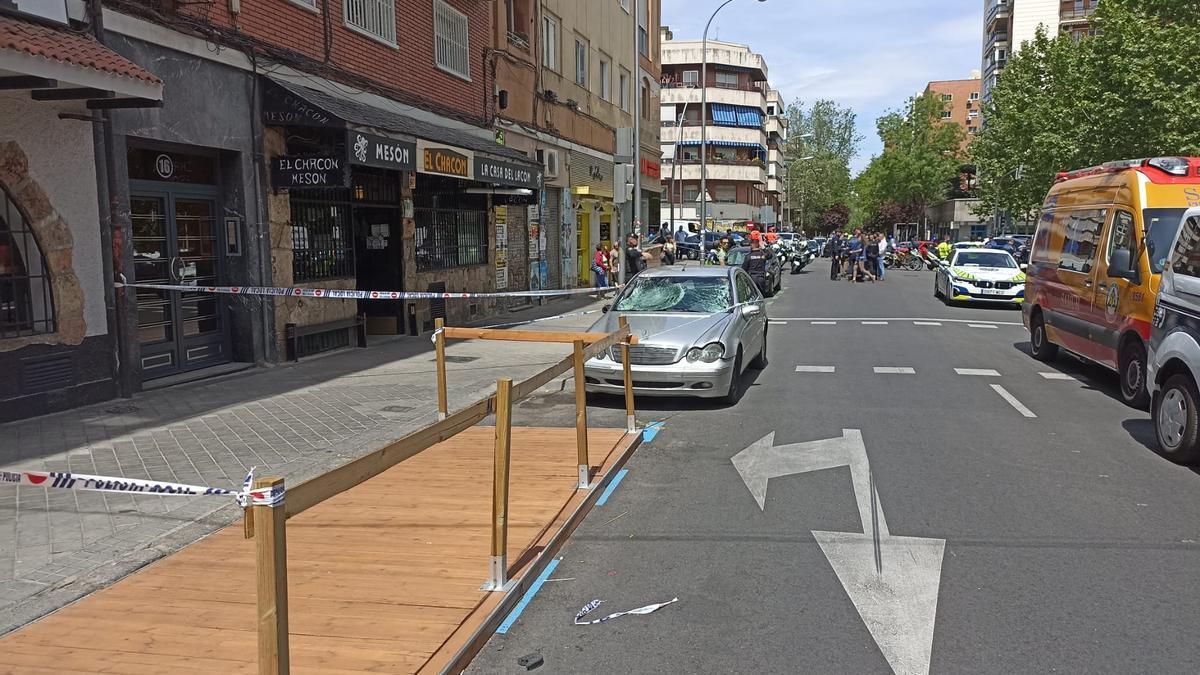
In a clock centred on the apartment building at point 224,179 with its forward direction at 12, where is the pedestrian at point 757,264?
The pedestrian is roughly at 9 o'clock from the apartment building.

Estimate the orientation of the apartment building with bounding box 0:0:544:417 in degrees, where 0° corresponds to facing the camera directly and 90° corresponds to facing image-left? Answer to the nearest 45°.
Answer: approximately 315°

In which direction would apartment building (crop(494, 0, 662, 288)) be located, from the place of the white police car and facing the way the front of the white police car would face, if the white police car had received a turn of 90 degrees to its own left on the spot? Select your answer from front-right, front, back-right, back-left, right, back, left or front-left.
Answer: back

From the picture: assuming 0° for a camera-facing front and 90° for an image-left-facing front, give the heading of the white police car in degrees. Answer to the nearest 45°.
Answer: approximately 0°

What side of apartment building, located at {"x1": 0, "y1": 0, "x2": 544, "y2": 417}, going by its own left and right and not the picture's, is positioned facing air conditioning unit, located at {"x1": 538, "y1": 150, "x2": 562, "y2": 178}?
left

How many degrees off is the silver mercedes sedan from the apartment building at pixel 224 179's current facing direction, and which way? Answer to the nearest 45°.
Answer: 0° — it already faces it

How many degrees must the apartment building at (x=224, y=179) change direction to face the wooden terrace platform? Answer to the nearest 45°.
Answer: approximately 45° to its right

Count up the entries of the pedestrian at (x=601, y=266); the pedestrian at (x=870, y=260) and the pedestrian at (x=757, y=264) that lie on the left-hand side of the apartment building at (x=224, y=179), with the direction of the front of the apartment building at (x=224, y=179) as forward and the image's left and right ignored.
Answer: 3

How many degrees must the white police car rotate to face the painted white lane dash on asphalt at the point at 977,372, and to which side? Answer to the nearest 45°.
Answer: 0° — it already faces it

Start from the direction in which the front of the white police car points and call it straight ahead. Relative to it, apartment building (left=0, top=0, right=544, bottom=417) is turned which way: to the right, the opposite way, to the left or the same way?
to the left

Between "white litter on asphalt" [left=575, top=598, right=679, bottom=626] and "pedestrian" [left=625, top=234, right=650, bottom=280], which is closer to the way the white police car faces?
the white litter on asphalt

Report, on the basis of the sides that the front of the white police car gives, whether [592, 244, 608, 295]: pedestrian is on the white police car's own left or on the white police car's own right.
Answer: on the white police car's own right

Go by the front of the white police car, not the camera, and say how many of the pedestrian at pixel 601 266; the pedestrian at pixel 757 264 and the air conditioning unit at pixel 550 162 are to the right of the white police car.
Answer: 3

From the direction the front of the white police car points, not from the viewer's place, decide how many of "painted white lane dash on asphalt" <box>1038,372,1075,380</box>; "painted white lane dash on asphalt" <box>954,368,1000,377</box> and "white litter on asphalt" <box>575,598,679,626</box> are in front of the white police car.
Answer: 3

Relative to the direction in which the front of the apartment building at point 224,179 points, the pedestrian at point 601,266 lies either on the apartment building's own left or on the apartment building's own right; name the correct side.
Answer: on the apartment building's own left

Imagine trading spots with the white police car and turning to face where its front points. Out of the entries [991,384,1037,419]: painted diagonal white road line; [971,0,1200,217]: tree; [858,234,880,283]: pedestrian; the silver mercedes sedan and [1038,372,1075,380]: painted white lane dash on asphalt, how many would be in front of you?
3
